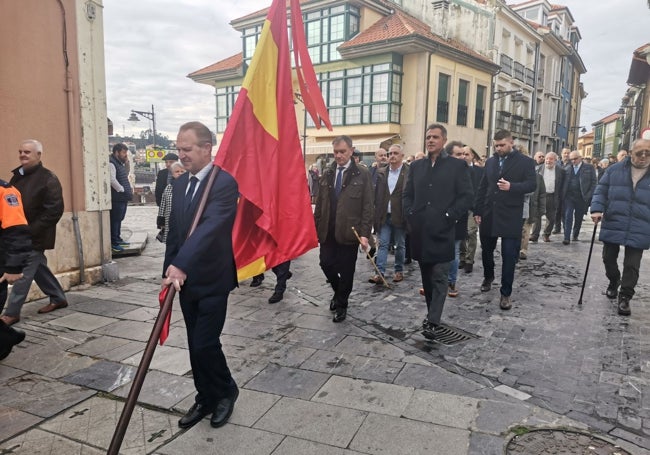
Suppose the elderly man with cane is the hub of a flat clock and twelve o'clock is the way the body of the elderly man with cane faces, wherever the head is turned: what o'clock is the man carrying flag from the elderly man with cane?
The man carrying flag is roughly at 1 o'clock from the elderly man with cane.

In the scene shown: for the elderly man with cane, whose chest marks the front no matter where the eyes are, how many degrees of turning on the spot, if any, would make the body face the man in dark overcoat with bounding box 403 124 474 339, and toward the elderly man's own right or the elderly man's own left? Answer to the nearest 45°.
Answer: approximately 45° to the elderly man's own right

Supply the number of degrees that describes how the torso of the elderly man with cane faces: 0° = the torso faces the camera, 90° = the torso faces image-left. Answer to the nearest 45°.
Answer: approximately 0°

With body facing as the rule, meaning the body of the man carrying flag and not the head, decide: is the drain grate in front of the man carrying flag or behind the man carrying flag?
behind

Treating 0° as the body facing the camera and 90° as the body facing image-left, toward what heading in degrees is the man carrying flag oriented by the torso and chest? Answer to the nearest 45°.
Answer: approximately 45°

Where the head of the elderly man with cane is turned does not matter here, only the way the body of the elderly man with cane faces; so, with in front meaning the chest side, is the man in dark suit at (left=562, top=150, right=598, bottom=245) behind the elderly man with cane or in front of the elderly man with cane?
behind

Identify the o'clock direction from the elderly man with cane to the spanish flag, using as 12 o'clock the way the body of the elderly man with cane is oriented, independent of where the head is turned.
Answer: The spanish flag is roughly at 1 o'clock from the elderly man with cane.
